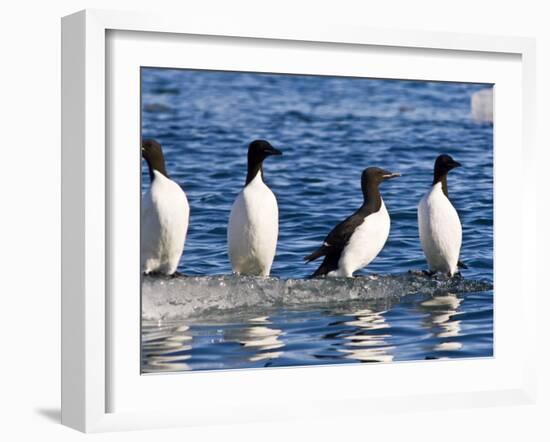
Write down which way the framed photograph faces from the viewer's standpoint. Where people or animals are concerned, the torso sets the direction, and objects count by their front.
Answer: facing the viewer and to the right of the viewer
